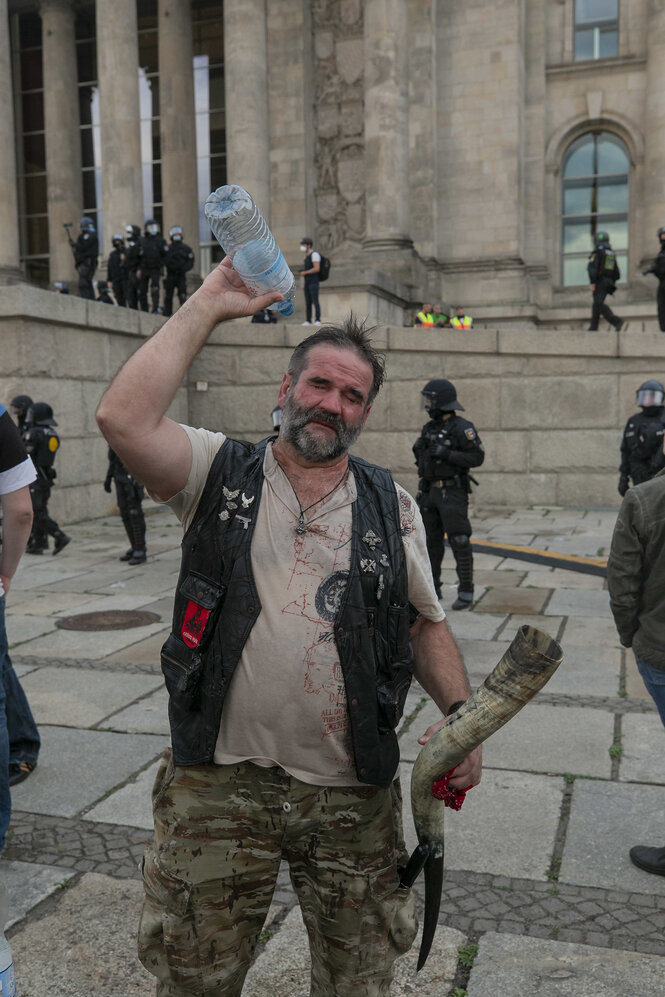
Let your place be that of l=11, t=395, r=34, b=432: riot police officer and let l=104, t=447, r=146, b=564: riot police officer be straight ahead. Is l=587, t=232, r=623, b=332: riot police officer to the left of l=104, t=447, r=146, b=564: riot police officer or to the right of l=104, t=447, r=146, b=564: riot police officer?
left

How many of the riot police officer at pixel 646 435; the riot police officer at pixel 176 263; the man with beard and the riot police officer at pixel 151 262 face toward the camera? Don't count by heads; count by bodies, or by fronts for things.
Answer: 4

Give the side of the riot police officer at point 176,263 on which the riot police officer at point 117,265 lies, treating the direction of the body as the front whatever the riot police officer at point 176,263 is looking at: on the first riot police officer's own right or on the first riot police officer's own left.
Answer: on the first riot police officer's own right

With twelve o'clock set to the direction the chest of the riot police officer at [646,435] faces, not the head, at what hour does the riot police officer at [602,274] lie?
the riot police officer at [602,274] is roughly at 6 o'clock from the riot police officer at [646,435].

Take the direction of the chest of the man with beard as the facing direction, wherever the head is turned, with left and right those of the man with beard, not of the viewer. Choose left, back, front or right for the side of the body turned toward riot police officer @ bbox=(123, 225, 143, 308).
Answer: back

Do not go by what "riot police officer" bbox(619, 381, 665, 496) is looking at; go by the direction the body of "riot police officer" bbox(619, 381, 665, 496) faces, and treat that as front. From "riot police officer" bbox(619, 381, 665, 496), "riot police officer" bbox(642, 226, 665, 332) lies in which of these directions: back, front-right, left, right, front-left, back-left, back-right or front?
back

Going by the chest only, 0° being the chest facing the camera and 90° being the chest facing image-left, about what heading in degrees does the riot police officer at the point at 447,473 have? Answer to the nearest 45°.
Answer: approximately 45°

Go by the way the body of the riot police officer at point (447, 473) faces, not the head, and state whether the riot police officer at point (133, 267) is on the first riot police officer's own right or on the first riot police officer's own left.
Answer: on the first riot police officer's own right

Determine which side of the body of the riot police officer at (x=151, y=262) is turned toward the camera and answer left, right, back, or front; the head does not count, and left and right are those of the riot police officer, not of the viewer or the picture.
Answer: front

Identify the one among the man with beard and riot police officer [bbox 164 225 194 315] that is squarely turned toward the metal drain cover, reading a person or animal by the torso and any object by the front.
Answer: the riot police officer

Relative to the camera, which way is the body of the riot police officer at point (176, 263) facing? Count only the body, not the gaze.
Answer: toward the camera
